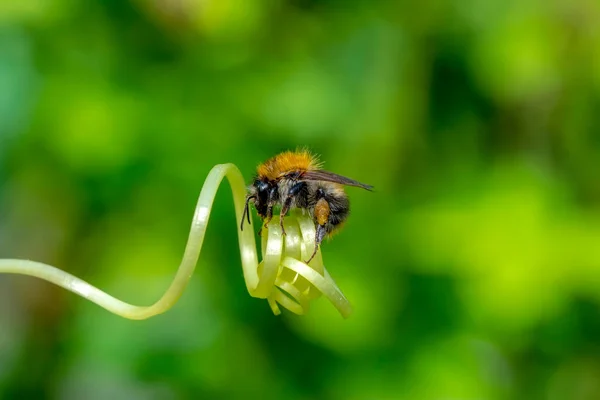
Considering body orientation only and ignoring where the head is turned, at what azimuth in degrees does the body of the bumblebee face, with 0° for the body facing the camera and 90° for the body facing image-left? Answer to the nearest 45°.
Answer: approximately 90°
